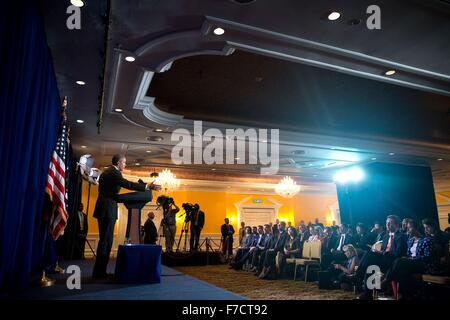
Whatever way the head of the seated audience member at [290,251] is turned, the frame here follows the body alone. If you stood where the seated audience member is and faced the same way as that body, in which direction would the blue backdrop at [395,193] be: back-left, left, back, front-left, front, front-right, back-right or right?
back-right

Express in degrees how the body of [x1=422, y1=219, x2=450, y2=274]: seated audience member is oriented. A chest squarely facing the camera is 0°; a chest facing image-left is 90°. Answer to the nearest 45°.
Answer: approximately 90°

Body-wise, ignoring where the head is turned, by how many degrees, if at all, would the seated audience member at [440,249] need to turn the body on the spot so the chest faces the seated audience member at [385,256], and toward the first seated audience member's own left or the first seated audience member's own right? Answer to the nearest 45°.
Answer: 0° — they already face them

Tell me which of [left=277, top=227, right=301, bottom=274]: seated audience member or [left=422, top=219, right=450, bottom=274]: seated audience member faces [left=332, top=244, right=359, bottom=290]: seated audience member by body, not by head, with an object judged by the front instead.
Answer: [left=422, top=219, right=450, bottom=274]: seated audience member

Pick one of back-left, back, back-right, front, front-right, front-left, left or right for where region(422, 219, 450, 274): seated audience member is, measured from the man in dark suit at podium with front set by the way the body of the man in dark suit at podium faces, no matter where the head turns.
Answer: front

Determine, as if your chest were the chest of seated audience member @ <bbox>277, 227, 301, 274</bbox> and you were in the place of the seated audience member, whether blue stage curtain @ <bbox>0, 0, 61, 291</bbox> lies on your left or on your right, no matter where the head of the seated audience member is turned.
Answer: on your left

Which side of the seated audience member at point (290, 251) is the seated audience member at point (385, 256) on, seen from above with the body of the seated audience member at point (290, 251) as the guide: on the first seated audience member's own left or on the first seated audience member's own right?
on the first seated audience member's own left

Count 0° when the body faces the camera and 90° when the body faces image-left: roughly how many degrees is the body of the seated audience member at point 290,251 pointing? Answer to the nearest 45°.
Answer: approximately 90°

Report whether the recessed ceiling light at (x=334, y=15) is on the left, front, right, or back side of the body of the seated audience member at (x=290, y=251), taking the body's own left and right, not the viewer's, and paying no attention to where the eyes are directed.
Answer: left

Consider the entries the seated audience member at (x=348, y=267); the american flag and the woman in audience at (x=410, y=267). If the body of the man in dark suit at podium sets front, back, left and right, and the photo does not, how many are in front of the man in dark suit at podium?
2

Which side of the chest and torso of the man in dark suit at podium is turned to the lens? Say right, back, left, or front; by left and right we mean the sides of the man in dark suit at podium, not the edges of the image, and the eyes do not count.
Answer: right

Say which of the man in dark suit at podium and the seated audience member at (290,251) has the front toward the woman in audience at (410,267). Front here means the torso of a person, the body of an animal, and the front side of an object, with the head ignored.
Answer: the man in dark suit at podium

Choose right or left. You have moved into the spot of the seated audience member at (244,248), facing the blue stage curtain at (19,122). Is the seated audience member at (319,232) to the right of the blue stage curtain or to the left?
left

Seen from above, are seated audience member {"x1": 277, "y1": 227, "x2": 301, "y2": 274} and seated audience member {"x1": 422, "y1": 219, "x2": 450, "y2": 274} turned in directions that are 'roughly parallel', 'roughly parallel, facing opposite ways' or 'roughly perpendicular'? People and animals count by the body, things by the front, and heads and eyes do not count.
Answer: roughly parallel

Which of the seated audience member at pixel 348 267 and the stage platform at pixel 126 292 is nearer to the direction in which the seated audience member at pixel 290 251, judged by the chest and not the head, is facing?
the stage platform
